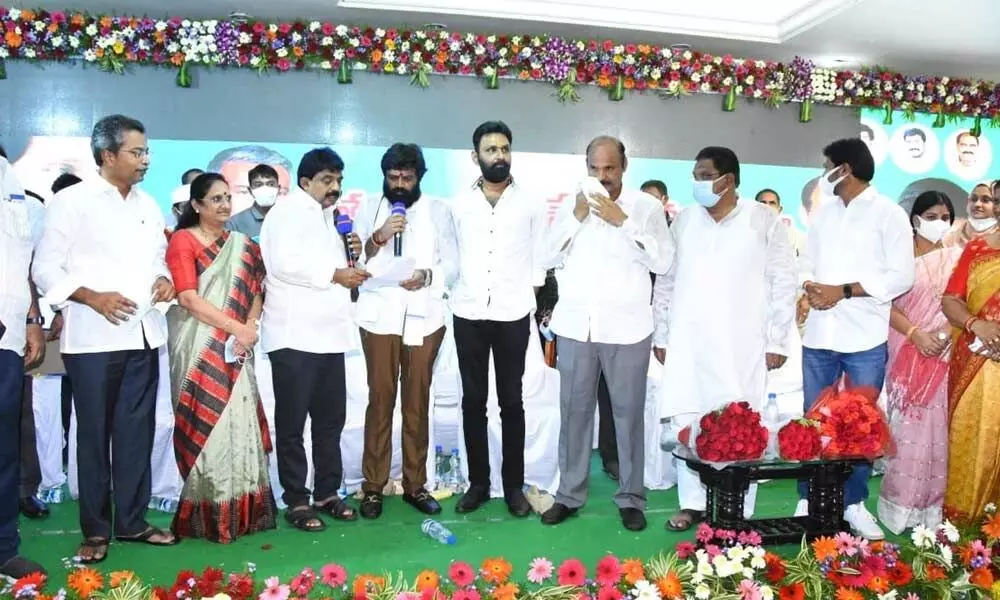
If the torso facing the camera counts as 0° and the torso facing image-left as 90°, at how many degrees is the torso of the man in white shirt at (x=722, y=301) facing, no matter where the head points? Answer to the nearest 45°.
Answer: approximately 45°

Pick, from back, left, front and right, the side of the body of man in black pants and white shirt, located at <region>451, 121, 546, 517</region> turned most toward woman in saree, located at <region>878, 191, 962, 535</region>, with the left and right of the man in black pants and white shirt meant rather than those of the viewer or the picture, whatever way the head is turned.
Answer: left

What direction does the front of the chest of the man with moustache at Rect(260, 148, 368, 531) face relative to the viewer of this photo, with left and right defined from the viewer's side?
facing the viewer and to the right of the viewer

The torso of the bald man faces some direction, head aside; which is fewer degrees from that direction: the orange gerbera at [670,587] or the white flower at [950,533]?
the orange gerbera

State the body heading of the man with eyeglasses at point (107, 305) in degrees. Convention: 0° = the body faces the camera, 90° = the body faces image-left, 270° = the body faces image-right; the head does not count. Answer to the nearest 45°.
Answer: approximately 315°

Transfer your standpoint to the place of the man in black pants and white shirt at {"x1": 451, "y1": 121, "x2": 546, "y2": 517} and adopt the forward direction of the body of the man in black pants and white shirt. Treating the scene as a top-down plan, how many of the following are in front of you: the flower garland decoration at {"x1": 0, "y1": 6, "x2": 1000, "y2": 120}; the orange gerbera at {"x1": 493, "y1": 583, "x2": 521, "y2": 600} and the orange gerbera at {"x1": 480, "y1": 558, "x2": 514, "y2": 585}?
2

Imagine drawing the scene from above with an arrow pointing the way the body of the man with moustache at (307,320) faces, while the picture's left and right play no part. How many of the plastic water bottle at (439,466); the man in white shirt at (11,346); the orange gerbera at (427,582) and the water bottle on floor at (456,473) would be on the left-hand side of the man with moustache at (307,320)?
2

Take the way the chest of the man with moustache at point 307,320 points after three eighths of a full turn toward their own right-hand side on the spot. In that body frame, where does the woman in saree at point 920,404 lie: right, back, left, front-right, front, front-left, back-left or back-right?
back

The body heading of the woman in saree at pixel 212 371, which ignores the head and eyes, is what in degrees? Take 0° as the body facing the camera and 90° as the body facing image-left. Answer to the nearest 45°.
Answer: approximately 315°
